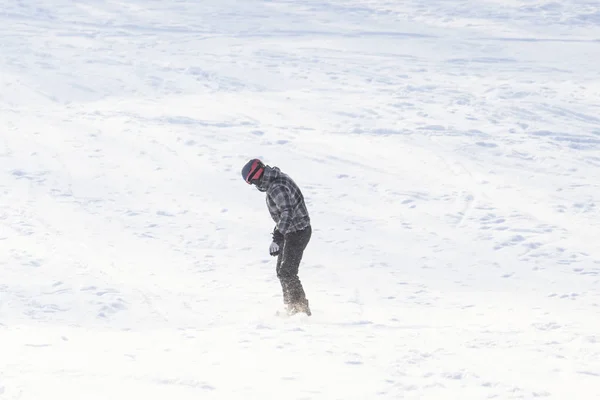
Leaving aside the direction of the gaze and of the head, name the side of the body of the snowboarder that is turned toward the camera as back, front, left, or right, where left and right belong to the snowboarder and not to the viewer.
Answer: left
